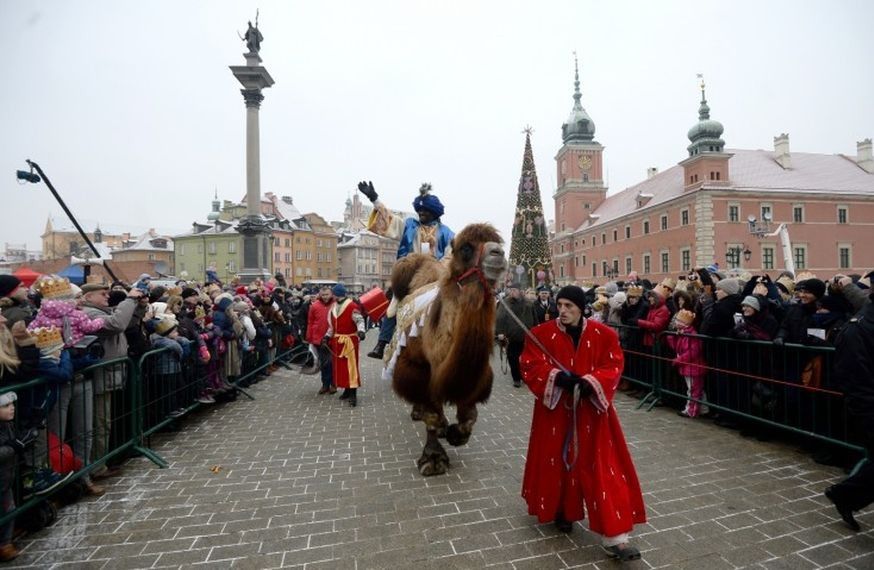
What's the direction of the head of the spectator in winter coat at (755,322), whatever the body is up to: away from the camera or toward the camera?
toward the camera

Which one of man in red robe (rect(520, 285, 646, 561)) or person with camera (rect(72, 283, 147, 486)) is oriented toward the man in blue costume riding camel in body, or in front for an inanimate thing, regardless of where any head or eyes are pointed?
the person with camera

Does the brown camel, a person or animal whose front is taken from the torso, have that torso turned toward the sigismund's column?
no

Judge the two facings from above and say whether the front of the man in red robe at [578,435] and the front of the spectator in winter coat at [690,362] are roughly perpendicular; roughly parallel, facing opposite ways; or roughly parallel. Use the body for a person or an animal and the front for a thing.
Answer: roughly perpendicular

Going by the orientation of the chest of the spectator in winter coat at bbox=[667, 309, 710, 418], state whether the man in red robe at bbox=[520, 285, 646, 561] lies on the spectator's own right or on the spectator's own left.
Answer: on the spectator's own left

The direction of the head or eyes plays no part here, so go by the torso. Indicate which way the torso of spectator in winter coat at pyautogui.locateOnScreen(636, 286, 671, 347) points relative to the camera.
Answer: to the viewer's left

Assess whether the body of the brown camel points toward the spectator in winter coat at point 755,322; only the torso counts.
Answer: no

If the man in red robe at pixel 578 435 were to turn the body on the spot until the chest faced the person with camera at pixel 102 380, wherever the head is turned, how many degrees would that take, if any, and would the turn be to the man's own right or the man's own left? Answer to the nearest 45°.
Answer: approximately 90° to the man's own right

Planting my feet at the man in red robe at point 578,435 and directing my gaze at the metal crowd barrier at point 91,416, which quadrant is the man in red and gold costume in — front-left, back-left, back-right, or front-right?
front-right

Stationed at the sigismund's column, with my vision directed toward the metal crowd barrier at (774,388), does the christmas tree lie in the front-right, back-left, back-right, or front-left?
front-left

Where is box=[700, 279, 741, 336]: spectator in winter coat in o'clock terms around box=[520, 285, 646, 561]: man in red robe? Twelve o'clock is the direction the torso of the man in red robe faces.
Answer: The spectator in winter coat is roughly at 7 o'clock from the man in red robe.

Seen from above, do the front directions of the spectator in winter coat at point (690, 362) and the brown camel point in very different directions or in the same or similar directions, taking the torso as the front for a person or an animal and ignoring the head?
very different directions

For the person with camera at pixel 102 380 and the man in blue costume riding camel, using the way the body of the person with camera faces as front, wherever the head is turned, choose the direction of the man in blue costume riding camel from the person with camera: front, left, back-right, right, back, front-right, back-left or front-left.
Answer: front

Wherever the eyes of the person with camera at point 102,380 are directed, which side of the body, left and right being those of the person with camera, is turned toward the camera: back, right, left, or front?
right

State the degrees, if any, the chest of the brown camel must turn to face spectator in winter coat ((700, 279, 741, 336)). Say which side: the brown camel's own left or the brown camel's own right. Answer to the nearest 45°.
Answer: approximately 90° to the brown camel's own left

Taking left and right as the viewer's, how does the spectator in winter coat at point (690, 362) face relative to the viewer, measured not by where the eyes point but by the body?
facing to the left of the viewer

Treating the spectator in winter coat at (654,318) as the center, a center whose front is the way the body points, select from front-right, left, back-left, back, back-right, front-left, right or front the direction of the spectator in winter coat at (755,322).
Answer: back-left

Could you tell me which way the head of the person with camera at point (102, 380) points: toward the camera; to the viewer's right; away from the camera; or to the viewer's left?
to the viewer's right
